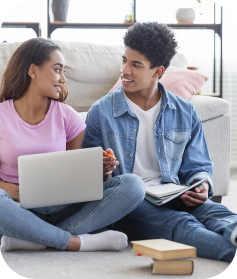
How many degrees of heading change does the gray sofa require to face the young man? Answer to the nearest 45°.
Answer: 0° — it already faces them

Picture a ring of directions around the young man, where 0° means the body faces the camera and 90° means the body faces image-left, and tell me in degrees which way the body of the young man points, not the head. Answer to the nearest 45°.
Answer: approximately 0°

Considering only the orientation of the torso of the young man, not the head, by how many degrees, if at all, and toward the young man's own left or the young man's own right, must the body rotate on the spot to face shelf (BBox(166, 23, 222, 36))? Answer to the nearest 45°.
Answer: approximately 180°

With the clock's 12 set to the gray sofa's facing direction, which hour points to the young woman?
The young woman is roughly at 12 o'clock from the gray sofa.

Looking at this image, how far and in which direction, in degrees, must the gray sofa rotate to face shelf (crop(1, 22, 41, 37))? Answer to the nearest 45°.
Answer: approximately 135° to its right

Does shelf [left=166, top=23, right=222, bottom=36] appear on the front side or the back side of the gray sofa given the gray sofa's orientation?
on the back side

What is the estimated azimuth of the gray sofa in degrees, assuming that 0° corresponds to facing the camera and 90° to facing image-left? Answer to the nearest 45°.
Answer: approximately 0°

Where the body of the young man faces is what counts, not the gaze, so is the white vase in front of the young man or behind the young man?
behind

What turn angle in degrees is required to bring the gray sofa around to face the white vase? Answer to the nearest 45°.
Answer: approximately 135° to its left
